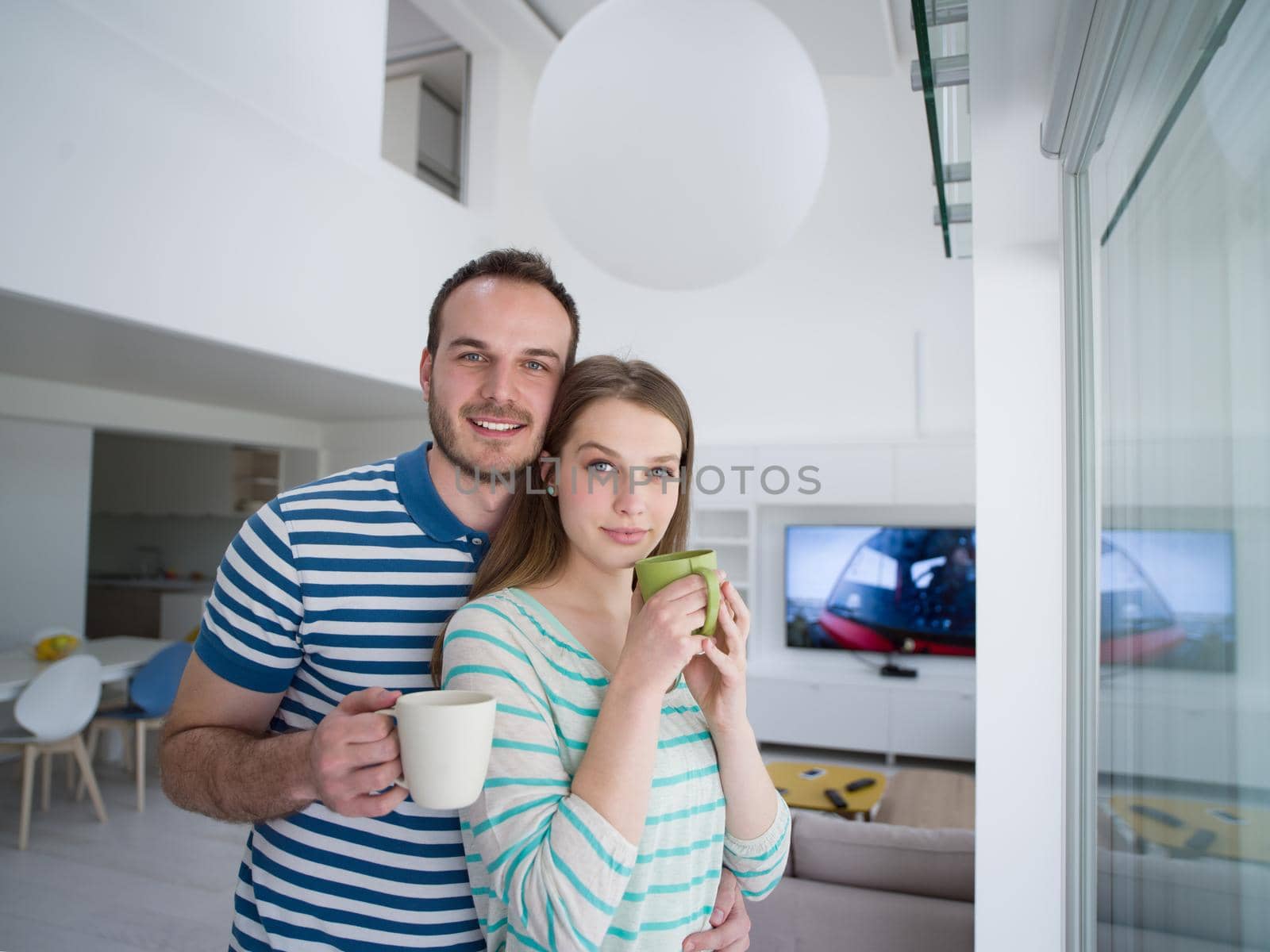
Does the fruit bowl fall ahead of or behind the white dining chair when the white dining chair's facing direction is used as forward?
ahead

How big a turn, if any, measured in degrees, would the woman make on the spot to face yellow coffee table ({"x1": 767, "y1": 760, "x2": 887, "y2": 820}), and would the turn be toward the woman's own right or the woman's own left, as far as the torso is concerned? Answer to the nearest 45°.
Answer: approximately 135° to the woman's own left

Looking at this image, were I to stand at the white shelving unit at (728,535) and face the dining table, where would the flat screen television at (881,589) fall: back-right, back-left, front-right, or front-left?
back-left

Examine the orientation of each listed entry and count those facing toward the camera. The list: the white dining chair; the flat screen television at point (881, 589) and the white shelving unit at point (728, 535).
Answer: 2

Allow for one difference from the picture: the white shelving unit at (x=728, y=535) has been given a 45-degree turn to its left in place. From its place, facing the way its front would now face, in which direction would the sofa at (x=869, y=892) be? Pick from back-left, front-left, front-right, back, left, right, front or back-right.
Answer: front-right

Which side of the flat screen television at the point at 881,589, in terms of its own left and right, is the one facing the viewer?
front

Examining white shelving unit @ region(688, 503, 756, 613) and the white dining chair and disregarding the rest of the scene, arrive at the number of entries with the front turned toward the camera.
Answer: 1

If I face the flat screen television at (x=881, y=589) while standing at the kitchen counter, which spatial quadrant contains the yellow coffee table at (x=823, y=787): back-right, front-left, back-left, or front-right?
front-right

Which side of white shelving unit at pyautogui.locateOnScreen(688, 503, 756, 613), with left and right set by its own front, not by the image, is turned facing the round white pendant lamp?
front

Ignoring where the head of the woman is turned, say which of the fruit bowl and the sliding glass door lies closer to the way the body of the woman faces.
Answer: the sliding glass door

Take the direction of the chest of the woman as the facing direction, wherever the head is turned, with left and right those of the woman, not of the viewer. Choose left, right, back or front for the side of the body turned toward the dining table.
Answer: back

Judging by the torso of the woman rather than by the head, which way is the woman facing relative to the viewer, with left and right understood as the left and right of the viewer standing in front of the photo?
facing the viewer and to the right of the viewer
